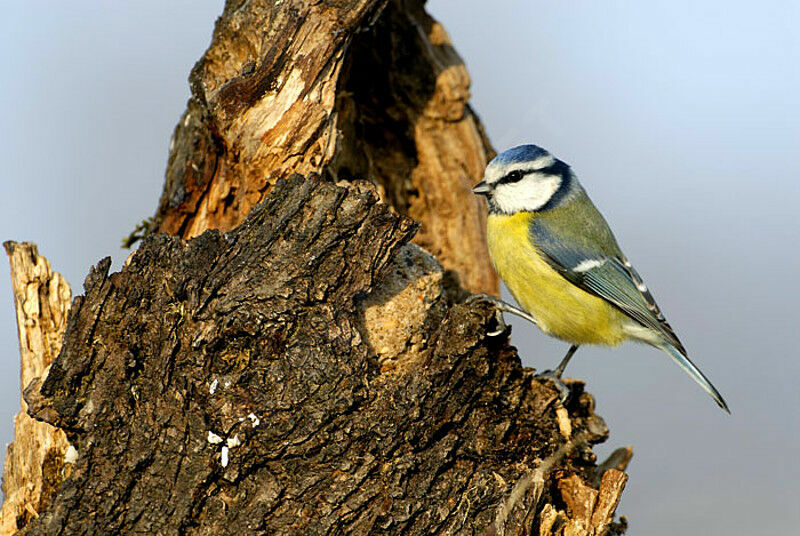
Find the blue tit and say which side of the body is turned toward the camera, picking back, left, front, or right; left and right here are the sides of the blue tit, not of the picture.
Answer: left
